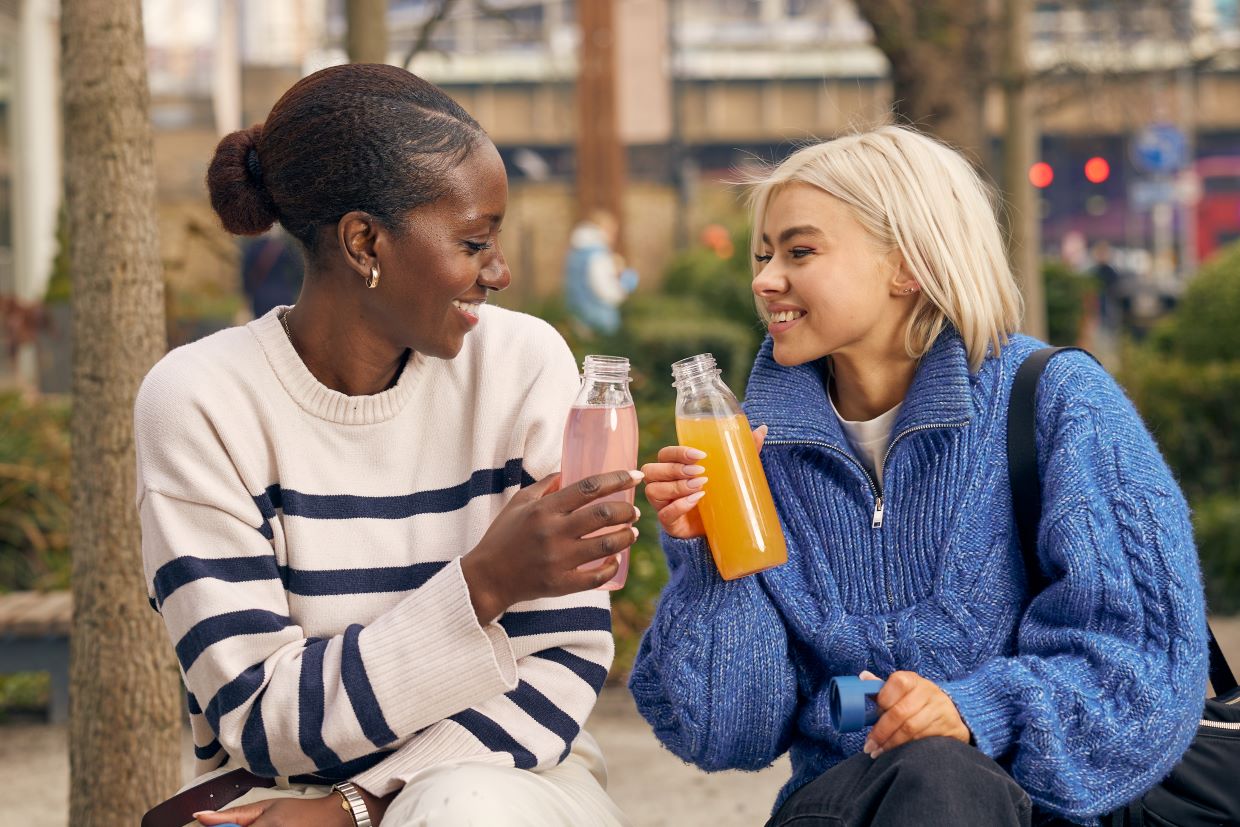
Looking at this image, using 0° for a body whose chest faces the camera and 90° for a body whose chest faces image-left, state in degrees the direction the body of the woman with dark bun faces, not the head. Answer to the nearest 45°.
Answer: approximately 315°

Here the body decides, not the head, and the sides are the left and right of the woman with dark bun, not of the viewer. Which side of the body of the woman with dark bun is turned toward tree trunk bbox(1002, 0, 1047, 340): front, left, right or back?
left

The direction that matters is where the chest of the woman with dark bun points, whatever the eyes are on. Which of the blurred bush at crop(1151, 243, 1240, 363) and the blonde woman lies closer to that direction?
the blonde woman

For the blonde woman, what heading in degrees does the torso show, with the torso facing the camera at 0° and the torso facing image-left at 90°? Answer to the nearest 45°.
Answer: approximately 45°

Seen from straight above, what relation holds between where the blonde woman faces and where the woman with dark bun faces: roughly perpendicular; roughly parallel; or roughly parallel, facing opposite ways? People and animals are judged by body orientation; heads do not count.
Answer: roughly perpendicular

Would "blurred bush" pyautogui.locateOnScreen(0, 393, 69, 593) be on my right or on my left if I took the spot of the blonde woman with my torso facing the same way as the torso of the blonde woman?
on my right

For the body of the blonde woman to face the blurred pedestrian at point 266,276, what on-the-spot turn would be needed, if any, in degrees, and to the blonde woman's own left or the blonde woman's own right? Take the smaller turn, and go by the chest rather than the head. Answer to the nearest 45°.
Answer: approximately 90° to the blonde woman's own right

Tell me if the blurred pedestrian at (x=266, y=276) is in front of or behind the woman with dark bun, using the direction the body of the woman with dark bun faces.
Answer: behind

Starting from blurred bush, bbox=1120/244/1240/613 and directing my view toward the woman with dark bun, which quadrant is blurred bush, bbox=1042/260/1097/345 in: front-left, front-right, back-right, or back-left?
back-right

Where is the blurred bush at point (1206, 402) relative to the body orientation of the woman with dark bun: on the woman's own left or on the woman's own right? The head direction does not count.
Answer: on the woman's own left

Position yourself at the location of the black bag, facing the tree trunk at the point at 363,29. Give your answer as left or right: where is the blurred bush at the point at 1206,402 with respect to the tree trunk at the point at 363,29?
right

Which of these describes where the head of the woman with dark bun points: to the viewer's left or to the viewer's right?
to the viewer's right
